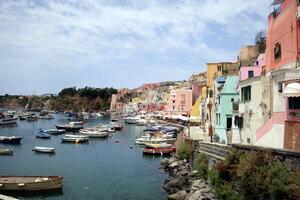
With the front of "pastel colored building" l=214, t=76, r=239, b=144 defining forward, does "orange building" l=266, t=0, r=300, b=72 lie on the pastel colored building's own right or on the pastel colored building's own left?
on the pastel colored building's own left

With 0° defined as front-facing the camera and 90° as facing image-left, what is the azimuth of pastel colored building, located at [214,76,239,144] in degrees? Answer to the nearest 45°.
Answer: approximately 45°

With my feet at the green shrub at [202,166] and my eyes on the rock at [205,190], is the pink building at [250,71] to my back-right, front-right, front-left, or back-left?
back-left
